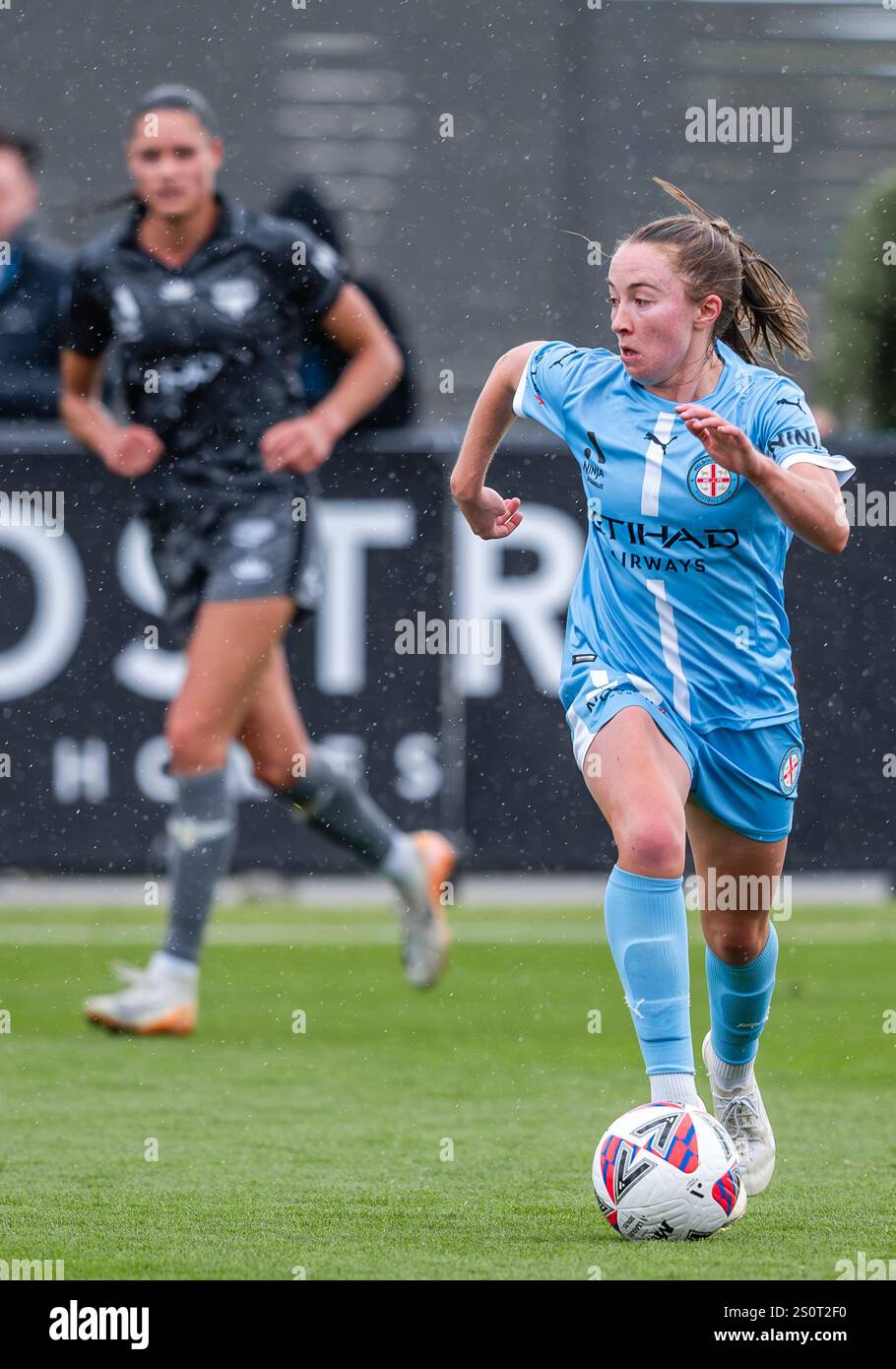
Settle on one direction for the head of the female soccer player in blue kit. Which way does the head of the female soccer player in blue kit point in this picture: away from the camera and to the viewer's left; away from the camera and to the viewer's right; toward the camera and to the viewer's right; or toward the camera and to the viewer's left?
toward the camera and to the viewer's left

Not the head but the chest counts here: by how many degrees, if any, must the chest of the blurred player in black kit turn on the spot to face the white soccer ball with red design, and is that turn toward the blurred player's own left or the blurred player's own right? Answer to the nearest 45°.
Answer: approximately 45° to the blurred player's own left

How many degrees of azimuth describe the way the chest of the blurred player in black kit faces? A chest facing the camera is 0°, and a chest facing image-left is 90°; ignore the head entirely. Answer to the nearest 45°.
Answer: approximately 45°
